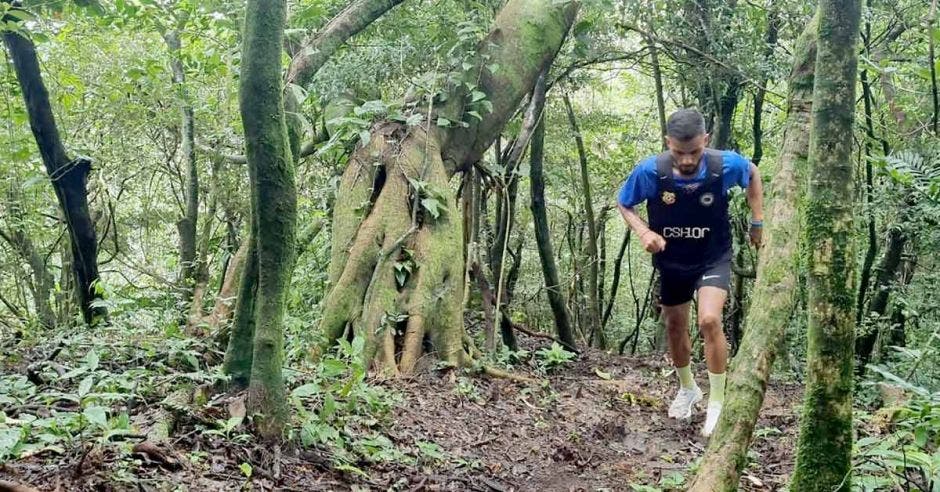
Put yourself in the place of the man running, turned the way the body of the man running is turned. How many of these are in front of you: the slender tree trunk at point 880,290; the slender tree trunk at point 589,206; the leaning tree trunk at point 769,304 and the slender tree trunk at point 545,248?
1

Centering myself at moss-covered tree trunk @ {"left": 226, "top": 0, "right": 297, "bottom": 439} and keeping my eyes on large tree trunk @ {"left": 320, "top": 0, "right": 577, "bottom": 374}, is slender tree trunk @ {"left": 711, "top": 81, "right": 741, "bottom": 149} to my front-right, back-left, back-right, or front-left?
front-right

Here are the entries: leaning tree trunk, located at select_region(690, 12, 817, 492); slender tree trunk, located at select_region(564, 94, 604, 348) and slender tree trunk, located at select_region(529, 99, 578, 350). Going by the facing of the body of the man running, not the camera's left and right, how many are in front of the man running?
1

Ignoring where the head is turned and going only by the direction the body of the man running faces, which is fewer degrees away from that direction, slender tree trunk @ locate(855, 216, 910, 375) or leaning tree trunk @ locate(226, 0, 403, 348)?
the leaning tree trunk

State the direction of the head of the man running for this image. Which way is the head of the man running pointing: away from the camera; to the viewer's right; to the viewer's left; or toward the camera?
toward the camera

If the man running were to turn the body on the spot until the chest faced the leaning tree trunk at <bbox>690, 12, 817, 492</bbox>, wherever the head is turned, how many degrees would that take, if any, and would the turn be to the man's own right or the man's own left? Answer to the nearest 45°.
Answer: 0° — they already face it

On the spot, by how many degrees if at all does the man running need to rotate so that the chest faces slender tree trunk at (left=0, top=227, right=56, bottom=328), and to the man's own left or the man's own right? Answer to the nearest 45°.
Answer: approximately 135° to the man's own right

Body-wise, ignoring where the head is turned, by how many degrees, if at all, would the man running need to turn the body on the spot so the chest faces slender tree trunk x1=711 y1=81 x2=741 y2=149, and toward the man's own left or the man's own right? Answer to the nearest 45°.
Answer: approximately 180°

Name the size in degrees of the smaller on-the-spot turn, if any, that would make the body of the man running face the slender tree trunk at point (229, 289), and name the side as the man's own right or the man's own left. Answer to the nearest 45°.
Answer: approximately 90° to the man's own right

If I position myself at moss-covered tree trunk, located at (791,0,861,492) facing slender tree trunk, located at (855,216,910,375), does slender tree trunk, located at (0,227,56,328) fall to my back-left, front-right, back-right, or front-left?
front-left

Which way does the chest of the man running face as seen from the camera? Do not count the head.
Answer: toward the camera

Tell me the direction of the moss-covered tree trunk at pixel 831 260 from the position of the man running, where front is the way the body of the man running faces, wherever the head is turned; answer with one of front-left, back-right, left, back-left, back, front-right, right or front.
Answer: front

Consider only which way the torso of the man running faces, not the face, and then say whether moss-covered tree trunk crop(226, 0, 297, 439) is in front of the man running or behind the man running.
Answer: in front
